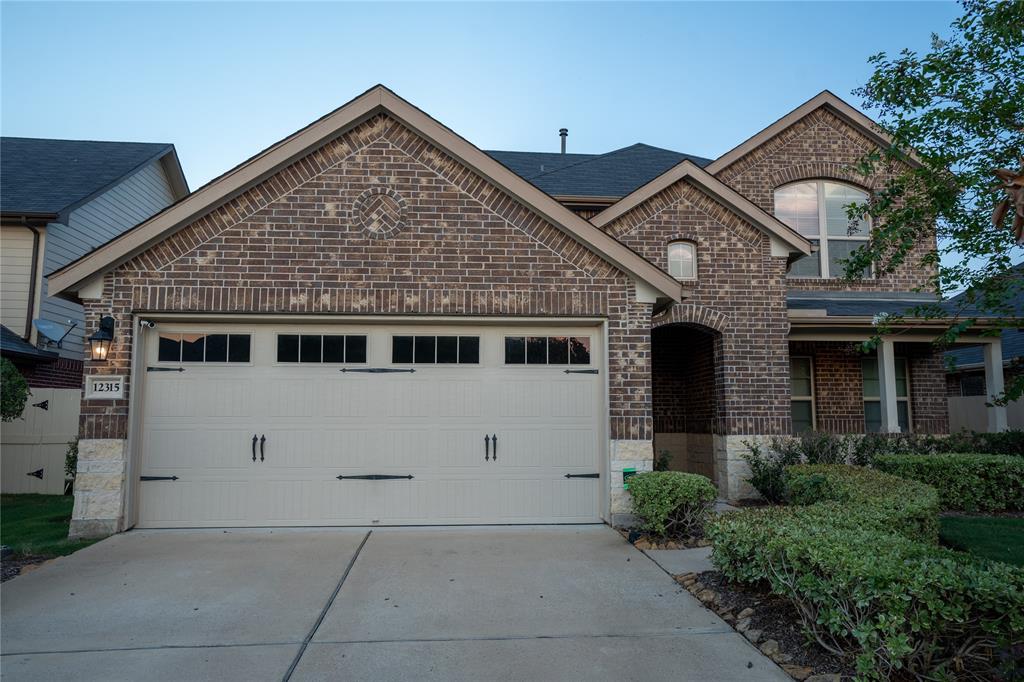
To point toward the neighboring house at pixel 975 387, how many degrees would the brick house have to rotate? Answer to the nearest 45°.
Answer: approximately 135° to its left

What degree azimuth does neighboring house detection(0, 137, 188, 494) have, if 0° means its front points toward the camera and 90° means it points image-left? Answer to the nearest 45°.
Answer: approximately 0°

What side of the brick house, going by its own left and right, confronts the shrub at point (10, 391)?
right

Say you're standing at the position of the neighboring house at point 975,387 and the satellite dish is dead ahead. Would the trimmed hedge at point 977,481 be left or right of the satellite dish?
left

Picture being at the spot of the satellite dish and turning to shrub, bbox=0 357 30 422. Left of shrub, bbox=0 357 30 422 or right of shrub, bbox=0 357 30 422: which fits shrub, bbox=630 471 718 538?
left

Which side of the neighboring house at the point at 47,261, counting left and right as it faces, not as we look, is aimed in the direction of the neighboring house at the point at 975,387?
left

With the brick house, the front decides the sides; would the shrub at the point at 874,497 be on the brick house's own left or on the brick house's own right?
on the brick house's own left

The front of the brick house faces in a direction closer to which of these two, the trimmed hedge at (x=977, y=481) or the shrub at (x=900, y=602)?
the shrub

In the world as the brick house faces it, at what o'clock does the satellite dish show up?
The satellite dish is roughly at 4 o'clock from the brick house.

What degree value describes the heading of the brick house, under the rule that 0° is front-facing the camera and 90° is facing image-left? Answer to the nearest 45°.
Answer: approximately 0°

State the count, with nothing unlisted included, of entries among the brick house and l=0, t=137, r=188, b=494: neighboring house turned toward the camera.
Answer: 2

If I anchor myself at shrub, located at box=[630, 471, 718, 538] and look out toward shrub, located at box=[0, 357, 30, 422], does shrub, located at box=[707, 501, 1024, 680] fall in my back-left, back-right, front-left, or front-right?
back-left

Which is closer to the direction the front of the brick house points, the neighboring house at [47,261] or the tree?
the tree
